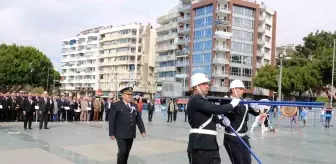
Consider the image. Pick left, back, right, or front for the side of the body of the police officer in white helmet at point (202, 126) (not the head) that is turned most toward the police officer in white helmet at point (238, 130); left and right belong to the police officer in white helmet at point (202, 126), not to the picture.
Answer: left

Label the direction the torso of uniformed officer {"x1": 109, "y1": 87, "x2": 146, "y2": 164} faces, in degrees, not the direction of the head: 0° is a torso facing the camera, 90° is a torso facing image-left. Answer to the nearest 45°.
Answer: approximately 315°
